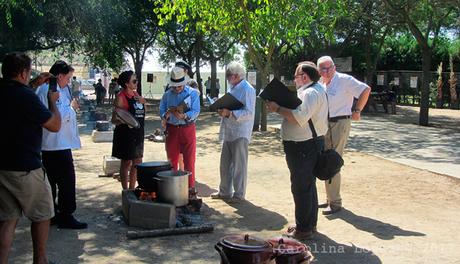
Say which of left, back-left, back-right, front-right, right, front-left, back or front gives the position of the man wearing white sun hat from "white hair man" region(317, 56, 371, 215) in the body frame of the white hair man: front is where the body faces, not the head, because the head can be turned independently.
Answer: front-right

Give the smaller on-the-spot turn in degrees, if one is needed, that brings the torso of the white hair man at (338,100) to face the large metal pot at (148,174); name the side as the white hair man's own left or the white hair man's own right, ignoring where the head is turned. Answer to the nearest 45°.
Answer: approximately 45° to the white hair man's own right

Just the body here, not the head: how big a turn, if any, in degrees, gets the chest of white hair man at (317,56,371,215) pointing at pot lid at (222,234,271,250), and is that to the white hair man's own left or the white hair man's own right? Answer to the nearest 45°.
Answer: approximately 45° to the white hair man's own left

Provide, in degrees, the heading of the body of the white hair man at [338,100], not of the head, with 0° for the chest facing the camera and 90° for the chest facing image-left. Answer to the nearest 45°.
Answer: approximately 45°

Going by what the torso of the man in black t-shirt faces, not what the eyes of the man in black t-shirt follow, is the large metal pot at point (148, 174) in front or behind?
in front

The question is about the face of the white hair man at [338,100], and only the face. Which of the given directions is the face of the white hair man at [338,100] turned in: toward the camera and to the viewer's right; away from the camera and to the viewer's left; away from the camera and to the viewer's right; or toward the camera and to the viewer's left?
toward the camera and to the viewer's left

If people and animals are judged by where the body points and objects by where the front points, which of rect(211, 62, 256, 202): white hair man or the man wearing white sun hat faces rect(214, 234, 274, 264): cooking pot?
the man wearing white sun hat

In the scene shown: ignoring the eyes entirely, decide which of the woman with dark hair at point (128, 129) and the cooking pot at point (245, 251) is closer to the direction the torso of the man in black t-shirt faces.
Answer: the woman with dark hair

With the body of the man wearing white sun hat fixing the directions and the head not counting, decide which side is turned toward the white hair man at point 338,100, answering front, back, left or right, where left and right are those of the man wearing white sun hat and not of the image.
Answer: left

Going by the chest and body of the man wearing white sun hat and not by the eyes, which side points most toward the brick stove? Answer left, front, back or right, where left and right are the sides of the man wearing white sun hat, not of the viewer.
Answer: front

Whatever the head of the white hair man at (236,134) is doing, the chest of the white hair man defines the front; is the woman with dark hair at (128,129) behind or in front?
in front

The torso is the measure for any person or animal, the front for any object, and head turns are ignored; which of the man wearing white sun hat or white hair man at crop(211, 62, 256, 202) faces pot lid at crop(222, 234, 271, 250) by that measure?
the man wearing white sun hat

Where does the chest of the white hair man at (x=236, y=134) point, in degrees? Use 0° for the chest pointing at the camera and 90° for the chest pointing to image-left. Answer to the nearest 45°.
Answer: approximately 90°
